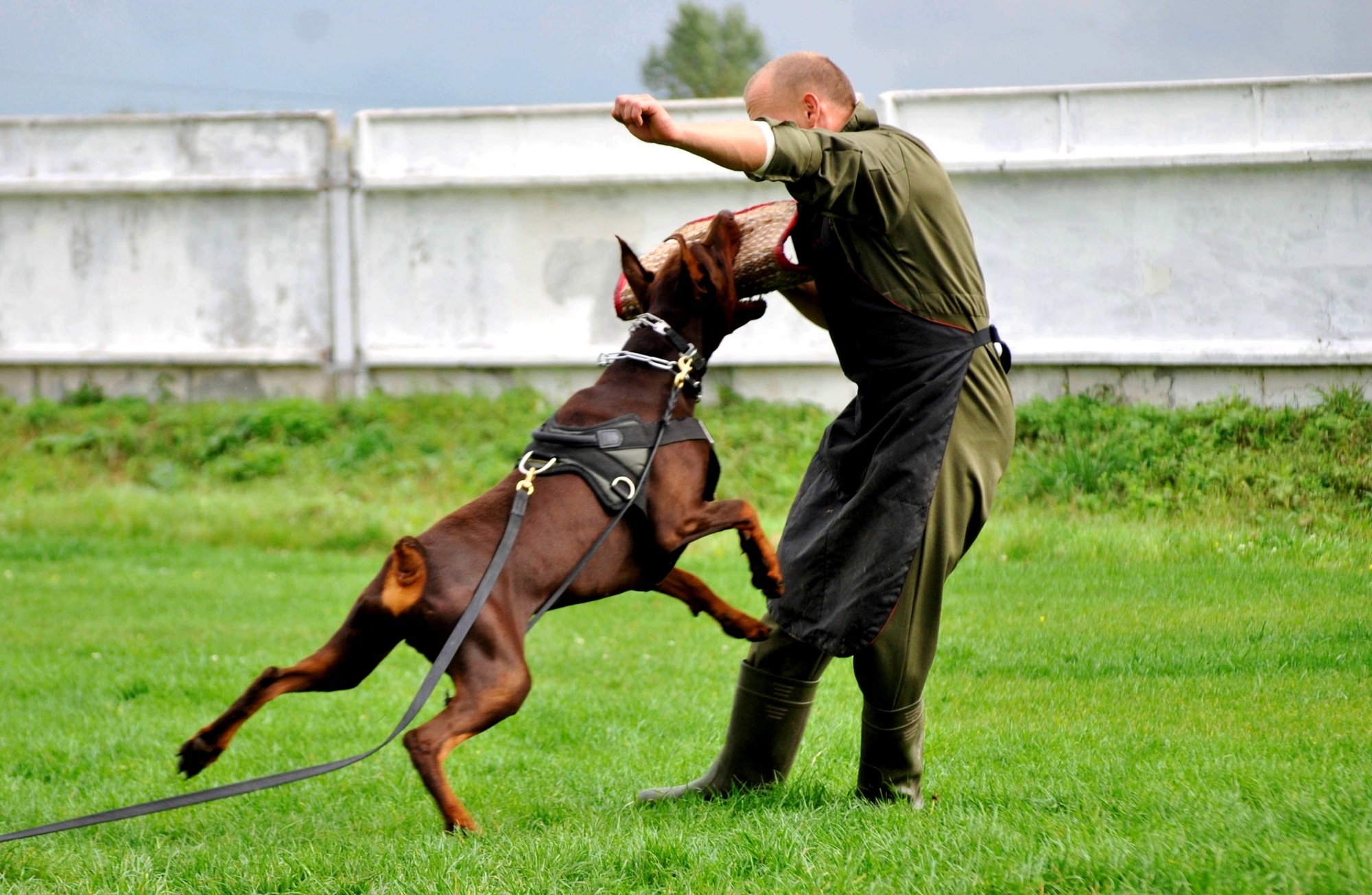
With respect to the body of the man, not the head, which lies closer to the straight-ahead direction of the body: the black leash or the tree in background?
the black leash

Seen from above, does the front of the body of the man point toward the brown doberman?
yes

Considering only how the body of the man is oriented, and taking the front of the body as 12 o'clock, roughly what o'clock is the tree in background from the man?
The tree in background is roughly at 3 o'clock from the man.

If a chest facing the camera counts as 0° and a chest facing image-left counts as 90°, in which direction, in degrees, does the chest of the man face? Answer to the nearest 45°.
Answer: approximately 90°

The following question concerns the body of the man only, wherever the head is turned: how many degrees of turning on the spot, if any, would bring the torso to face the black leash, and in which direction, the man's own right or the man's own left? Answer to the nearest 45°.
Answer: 0° — they already face it
